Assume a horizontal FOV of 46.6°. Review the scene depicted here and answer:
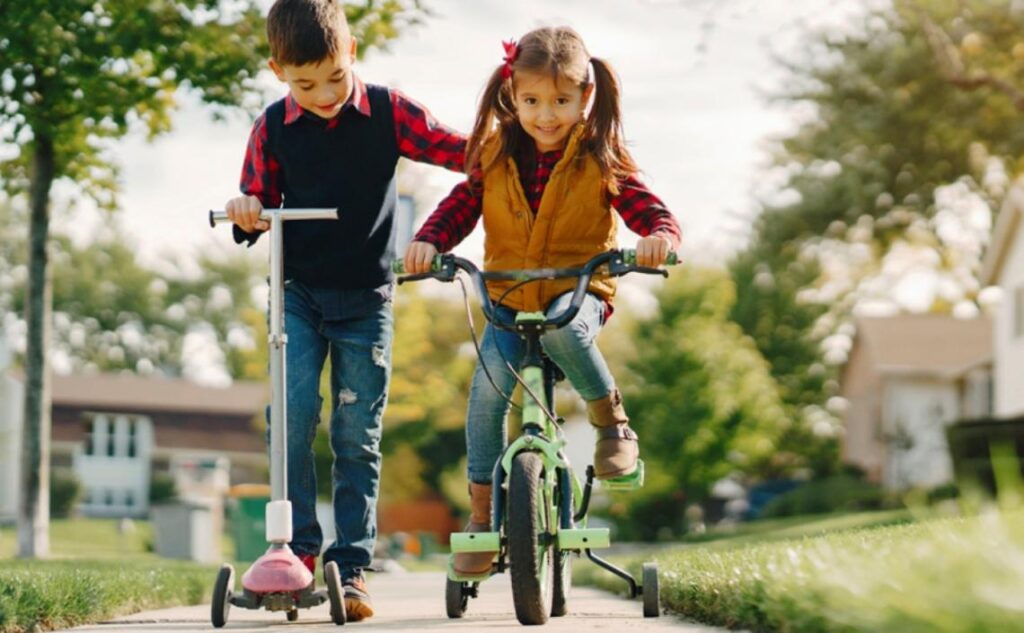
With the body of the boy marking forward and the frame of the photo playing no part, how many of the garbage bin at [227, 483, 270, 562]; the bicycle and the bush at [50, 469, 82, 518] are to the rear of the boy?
2

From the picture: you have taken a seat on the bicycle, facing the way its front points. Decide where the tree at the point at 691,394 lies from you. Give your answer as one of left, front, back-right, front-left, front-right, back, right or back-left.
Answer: back

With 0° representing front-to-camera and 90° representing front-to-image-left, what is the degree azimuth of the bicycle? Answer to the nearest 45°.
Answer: approximately 0°

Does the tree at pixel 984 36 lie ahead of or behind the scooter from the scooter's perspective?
behind

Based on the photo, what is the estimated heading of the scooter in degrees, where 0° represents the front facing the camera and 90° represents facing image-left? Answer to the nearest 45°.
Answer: approximately 0°
